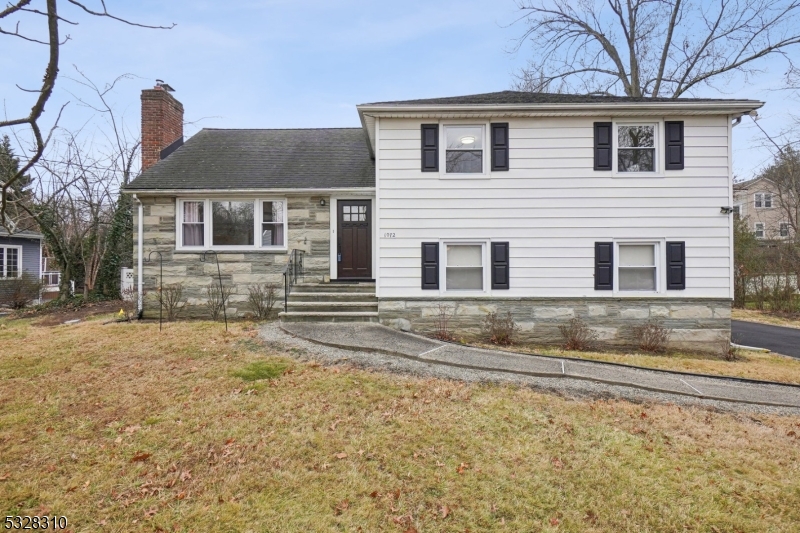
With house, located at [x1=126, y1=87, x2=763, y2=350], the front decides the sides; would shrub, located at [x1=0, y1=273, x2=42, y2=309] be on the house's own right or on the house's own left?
on the house's own right

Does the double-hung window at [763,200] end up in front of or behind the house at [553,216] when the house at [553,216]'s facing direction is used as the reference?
behind

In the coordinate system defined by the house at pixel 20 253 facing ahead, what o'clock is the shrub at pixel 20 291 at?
The shrub is roughly at 12 o'clock from the house.

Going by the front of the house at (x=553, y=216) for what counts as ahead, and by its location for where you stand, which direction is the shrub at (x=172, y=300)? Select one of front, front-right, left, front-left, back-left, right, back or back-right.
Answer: right

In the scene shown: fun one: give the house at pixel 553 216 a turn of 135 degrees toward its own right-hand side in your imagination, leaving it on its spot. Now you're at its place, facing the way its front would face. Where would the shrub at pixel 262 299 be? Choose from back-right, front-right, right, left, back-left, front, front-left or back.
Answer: front-left

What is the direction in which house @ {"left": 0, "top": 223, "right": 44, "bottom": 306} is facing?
toward the camera

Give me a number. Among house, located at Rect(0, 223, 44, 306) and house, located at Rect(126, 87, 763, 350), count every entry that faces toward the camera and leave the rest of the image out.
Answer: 2

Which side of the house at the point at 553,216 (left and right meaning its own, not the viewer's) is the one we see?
front

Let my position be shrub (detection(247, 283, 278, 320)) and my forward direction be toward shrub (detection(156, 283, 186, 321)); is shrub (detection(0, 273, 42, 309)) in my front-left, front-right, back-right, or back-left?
front-right

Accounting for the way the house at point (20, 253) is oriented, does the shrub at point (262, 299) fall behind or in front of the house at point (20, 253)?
in front

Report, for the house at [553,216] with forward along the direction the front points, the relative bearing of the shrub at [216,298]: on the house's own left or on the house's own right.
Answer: on the house's own right

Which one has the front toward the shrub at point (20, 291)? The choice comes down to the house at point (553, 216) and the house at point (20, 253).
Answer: the house at point (20, 253)
